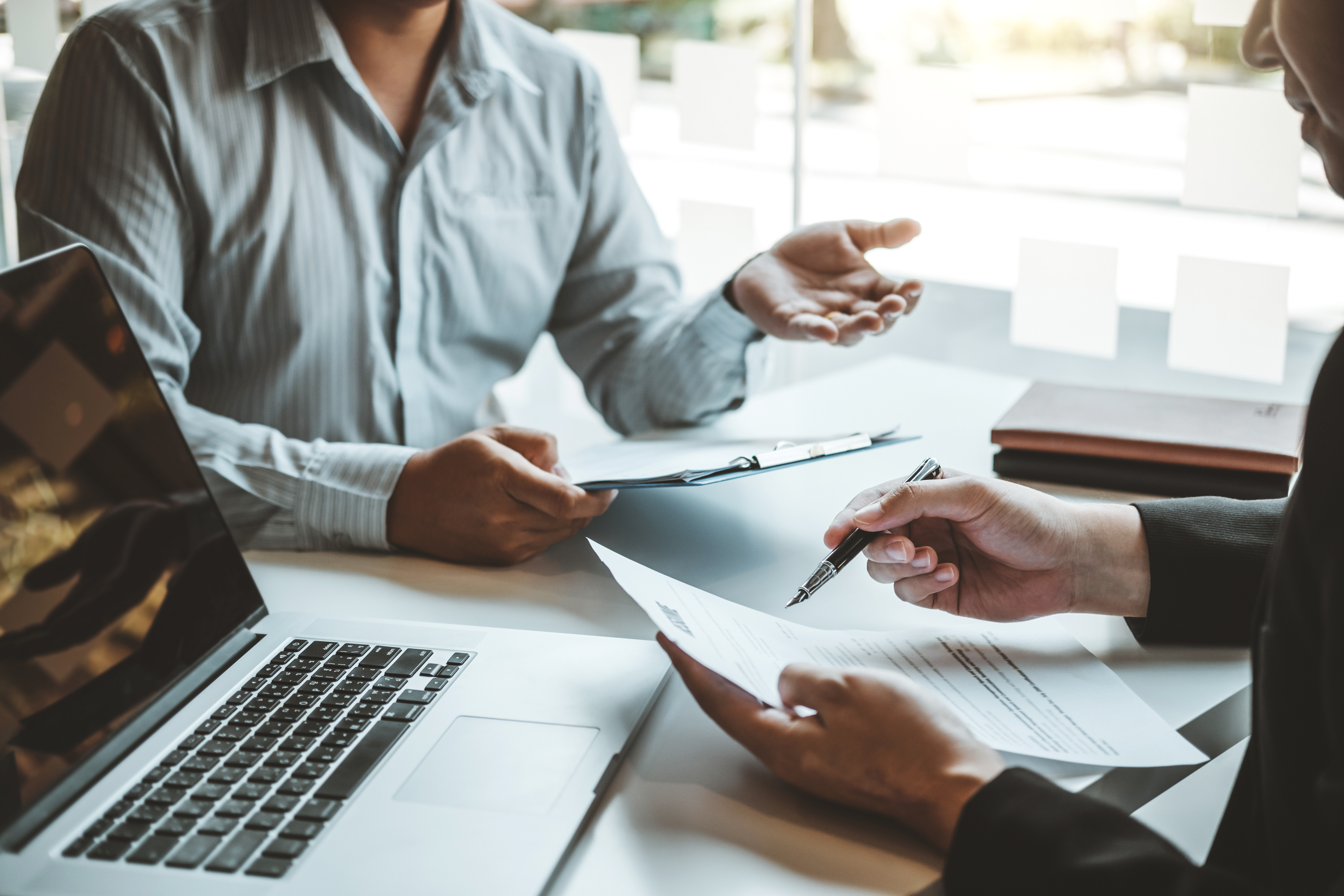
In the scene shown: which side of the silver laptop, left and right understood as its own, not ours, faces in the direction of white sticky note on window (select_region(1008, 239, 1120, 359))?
left

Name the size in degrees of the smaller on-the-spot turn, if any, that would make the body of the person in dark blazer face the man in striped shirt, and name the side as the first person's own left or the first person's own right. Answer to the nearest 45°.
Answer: approximately 45° to the first person's own right

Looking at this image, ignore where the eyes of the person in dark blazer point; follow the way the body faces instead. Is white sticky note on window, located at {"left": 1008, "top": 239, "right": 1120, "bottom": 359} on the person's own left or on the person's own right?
on the person's own right

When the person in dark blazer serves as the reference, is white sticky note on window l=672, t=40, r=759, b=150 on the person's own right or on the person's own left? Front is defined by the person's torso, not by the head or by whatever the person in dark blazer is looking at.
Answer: on the person's own right

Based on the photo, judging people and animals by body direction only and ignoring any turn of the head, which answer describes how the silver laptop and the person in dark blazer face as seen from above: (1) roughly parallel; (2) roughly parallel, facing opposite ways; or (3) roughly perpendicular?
roughly parallel, facing opposite ways

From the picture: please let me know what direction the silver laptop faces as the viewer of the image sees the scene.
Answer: facing the viewer and to the right of the viewer

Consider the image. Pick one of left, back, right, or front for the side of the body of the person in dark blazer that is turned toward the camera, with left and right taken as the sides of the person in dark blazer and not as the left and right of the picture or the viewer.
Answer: left

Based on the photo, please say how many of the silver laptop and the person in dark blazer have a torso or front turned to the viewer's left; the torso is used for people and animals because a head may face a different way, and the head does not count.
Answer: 1

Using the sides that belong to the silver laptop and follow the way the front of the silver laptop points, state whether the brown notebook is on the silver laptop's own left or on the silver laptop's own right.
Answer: on the silver laptop's own left

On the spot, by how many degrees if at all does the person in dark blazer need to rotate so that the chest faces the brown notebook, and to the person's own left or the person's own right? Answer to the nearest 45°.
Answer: approximately 90° to the person's own right
